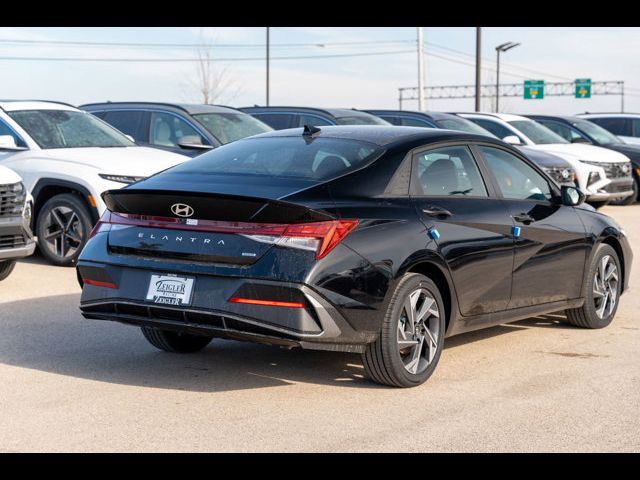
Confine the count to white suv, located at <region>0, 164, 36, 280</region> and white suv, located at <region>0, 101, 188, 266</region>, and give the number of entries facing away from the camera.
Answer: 0

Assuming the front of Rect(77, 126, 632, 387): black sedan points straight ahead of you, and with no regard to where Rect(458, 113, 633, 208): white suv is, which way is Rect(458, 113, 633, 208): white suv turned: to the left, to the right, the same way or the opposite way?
to the right

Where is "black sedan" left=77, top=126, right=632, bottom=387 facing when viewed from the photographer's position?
facing away from the viewer and to the right of the viewer

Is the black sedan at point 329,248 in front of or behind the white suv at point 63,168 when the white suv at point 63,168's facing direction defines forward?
in front

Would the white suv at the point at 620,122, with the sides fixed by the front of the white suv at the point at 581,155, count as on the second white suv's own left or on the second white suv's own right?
on the second white suv's own left

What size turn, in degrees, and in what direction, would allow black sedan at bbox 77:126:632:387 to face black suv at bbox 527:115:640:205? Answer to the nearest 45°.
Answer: approximately 45° to its left

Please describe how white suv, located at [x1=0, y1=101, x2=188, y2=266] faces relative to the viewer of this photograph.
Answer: facing the viewer and to the right of the viewer

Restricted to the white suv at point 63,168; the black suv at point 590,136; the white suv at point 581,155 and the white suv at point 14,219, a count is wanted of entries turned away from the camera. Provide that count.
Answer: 0

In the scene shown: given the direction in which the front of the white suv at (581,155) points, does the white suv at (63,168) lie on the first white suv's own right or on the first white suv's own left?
on the first white suv's own right

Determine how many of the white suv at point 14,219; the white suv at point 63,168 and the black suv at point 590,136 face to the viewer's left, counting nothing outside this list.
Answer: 0

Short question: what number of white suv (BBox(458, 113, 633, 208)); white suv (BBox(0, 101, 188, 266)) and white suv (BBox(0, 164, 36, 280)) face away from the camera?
0

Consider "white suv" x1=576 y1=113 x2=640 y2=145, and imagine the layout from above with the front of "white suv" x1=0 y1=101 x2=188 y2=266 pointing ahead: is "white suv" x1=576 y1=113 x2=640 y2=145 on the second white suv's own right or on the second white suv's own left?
on the second white suv's own left
